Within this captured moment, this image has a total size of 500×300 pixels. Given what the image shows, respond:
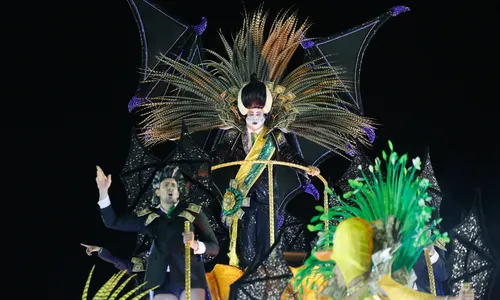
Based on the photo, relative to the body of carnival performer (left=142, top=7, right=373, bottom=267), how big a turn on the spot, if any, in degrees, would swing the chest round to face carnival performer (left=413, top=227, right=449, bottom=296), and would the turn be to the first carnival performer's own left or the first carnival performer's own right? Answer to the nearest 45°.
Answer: approximately 90° to the first carnival performer's own left

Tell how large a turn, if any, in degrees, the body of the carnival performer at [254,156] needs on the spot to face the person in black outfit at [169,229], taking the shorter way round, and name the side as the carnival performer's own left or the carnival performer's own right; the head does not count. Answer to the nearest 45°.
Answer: approximately 45° to the carnival performer's own right

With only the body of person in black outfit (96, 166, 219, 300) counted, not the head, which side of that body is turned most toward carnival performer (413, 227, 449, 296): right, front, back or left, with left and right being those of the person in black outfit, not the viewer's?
left

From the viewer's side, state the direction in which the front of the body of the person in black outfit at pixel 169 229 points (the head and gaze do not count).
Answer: toward the camera

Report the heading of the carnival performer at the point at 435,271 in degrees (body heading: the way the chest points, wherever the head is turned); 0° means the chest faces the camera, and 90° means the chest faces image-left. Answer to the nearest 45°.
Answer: approximately 45°

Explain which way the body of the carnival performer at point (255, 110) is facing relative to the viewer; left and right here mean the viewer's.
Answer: facing the viewer

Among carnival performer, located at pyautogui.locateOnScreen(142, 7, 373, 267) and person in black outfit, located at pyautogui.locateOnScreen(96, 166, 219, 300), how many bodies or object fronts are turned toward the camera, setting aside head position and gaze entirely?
2
